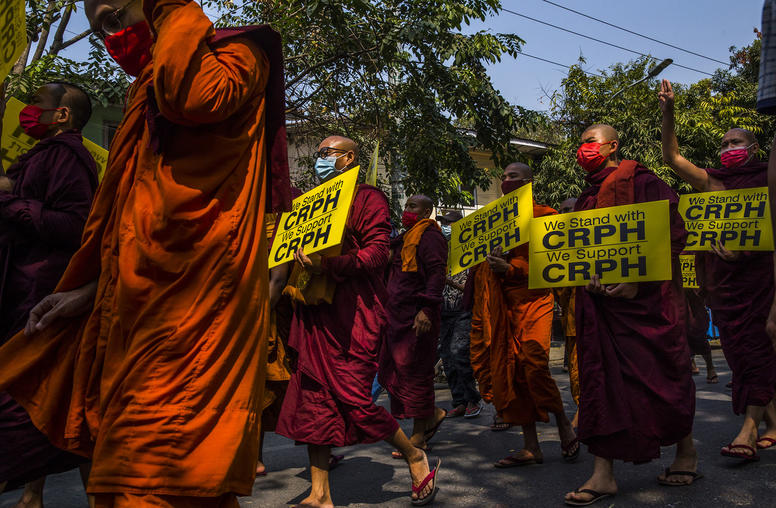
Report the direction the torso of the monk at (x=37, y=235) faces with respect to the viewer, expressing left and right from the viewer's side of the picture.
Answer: facing to the left of the viewer

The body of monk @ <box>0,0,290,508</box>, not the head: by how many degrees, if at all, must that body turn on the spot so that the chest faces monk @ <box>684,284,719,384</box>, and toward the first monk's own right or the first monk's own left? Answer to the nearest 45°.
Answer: approximately 180°

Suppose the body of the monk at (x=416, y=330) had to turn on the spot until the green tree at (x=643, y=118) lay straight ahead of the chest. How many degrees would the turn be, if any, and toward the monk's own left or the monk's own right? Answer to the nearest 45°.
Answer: approximately 180°

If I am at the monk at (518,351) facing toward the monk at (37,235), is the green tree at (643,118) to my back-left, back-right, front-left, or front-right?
back-right

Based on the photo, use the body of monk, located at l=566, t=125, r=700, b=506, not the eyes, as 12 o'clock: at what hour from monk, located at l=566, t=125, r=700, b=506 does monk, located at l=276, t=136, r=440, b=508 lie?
monk, located at l=276, t=136, r=440, b=508 is roughly at 1 o'clock from monk, located at l=566, t=125, r=700, b=506.

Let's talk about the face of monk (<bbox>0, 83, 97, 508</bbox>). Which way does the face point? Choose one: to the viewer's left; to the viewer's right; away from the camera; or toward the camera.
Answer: to the viewer's left
